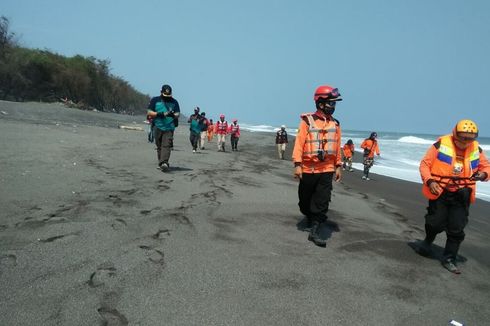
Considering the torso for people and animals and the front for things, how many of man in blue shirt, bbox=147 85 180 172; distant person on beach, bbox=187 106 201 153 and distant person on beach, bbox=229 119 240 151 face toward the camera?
3

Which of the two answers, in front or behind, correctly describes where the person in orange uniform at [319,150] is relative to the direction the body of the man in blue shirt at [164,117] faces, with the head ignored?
in front

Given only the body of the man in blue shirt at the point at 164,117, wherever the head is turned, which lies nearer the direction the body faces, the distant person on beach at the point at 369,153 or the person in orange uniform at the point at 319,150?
the person in orange uniform

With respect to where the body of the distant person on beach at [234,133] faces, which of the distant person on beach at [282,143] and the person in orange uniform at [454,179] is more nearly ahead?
the person in orange uniform

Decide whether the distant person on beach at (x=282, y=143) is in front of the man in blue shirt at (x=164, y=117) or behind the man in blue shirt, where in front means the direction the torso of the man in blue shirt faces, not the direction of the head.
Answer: behind

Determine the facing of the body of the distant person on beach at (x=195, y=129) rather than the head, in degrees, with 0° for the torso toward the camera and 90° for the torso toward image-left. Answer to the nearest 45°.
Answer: approximately 0°

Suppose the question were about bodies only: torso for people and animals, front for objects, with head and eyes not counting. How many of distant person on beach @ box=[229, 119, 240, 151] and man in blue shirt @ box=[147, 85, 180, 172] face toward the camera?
2

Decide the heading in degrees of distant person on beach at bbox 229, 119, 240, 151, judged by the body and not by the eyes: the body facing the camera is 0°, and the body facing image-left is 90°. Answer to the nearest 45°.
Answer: approximately 0°

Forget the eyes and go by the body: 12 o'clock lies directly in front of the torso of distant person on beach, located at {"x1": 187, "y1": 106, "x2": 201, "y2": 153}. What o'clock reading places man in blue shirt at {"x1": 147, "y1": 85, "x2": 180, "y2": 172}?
The man in blue shirt is roughly at 12 o'clock from the distant person on beach.

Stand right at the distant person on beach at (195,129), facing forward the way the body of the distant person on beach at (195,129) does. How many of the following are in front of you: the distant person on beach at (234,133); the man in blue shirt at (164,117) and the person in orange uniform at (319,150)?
2

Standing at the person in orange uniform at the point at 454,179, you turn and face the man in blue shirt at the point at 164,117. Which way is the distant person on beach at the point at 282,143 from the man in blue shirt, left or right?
right
